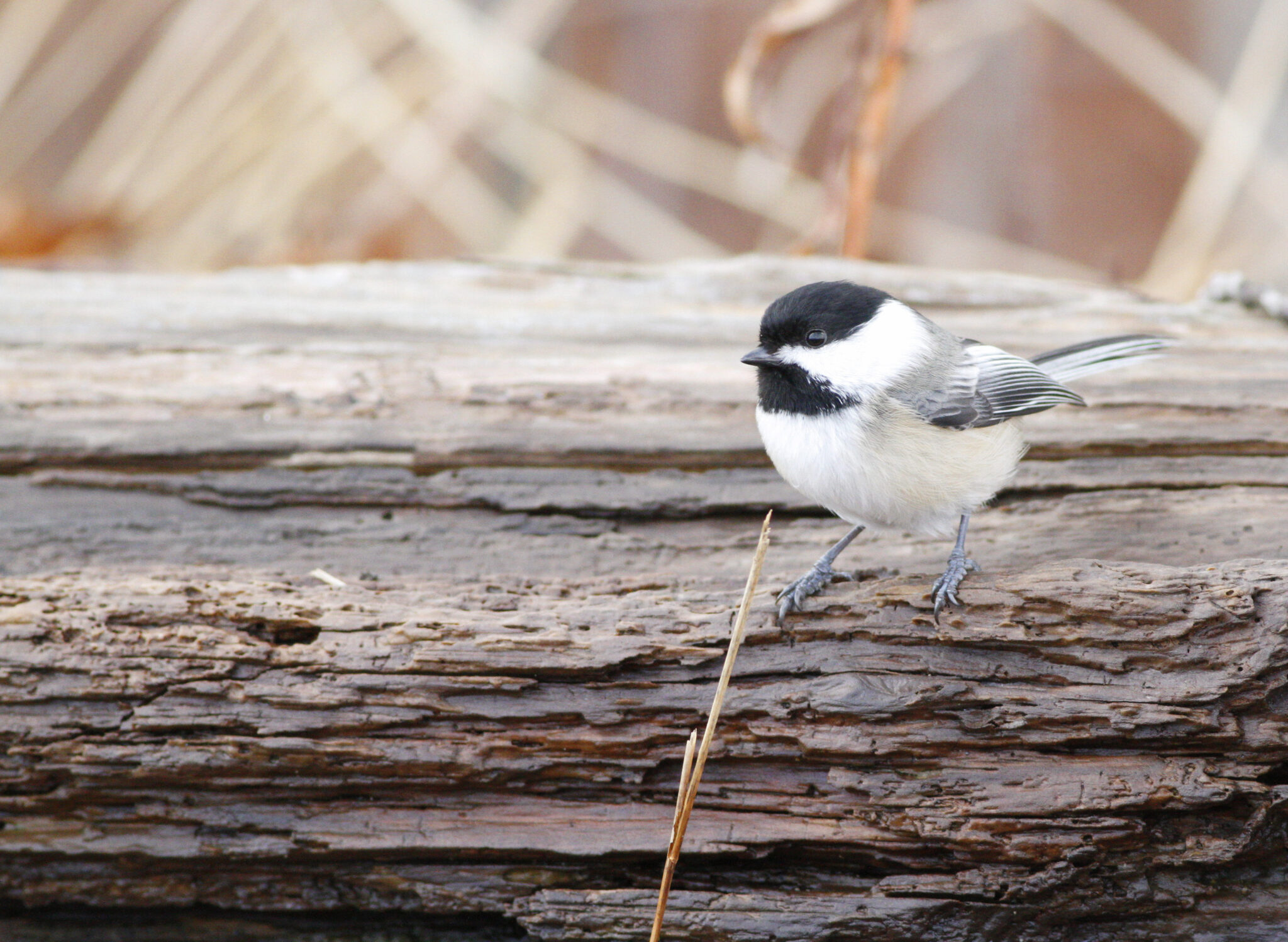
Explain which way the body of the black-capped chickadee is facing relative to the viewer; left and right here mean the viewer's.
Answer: facing the viewer and to the left of the viewer
